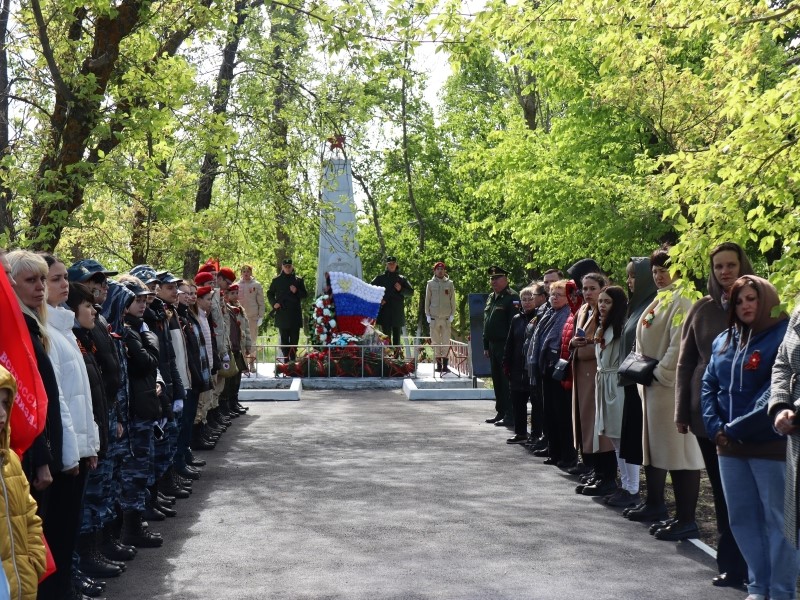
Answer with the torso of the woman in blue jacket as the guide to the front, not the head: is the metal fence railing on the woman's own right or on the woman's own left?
on the woman's own right

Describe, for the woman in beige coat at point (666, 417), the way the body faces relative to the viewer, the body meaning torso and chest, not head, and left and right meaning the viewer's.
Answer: facing to the left of the viewer

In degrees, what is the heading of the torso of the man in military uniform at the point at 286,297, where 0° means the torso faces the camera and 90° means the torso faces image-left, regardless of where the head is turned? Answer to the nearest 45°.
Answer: approximately 0°

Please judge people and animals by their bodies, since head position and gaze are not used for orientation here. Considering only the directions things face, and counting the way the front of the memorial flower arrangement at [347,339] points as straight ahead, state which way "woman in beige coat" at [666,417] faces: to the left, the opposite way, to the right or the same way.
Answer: to the right

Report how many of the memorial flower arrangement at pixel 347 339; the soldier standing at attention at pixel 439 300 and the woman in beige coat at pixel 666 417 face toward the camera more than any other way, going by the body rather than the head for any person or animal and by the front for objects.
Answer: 2

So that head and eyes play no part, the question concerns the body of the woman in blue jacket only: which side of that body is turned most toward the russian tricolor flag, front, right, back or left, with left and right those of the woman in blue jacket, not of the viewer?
right

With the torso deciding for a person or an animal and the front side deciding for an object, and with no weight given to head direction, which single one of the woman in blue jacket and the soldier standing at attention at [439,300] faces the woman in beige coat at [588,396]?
the soldier standing at attention

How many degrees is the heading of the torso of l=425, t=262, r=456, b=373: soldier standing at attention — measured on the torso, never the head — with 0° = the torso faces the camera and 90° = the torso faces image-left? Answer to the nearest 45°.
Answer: approximately 0°
